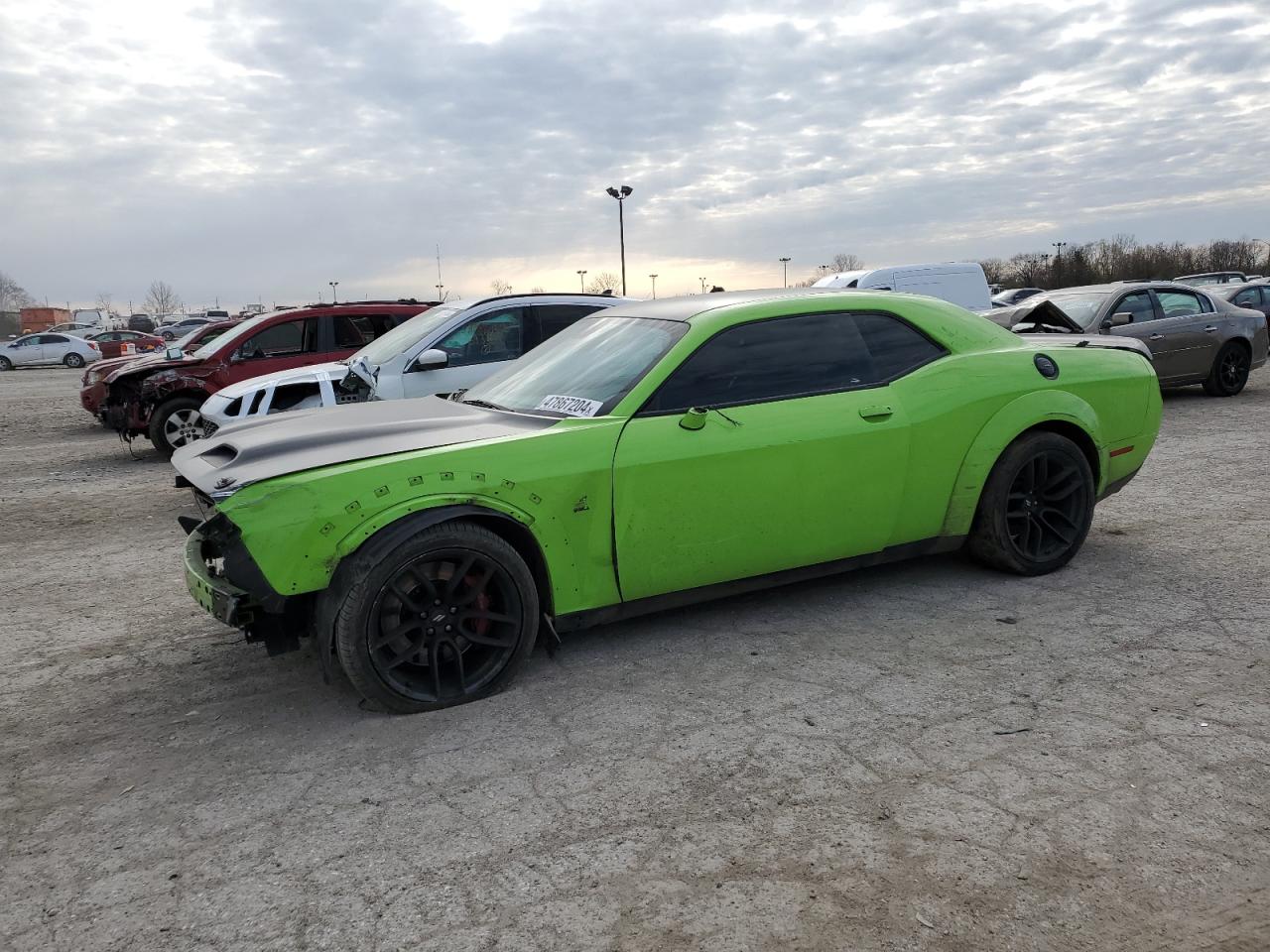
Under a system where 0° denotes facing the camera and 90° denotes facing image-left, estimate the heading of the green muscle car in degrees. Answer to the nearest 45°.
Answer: approximately 45°

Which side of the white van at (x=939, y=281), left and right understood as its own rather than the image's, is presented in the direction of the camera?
left

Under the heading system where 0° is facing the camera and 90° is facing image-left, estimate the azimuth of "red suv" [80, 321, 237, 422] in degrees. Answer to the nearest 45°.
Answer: approximately 45°

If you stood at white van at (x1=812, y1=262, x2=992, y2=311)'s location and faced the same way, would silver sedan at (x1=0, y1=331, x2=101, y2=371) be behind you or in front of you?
in front

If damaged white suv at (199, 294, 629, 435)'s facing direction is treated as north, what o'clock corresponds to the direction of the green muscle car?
The green muscle car is roughly at 10 o'clock from the damaged white suv.

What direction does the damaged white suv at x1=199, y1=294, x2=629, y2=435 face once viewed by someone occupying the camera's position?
facing the viewer and to the left of the viewer

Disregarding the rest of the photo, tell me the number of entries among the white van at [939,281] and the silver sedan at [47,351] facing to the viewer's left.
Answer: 2

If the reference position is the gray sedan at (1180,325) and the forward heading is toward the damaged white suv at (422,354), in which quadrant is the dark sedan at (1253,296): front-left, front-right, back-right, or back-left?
back-right

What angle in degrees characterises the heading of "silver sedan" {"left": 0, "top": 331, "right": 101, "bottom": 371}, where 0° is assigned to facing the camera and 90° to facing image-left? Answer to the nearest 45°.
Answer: approximately 90°
